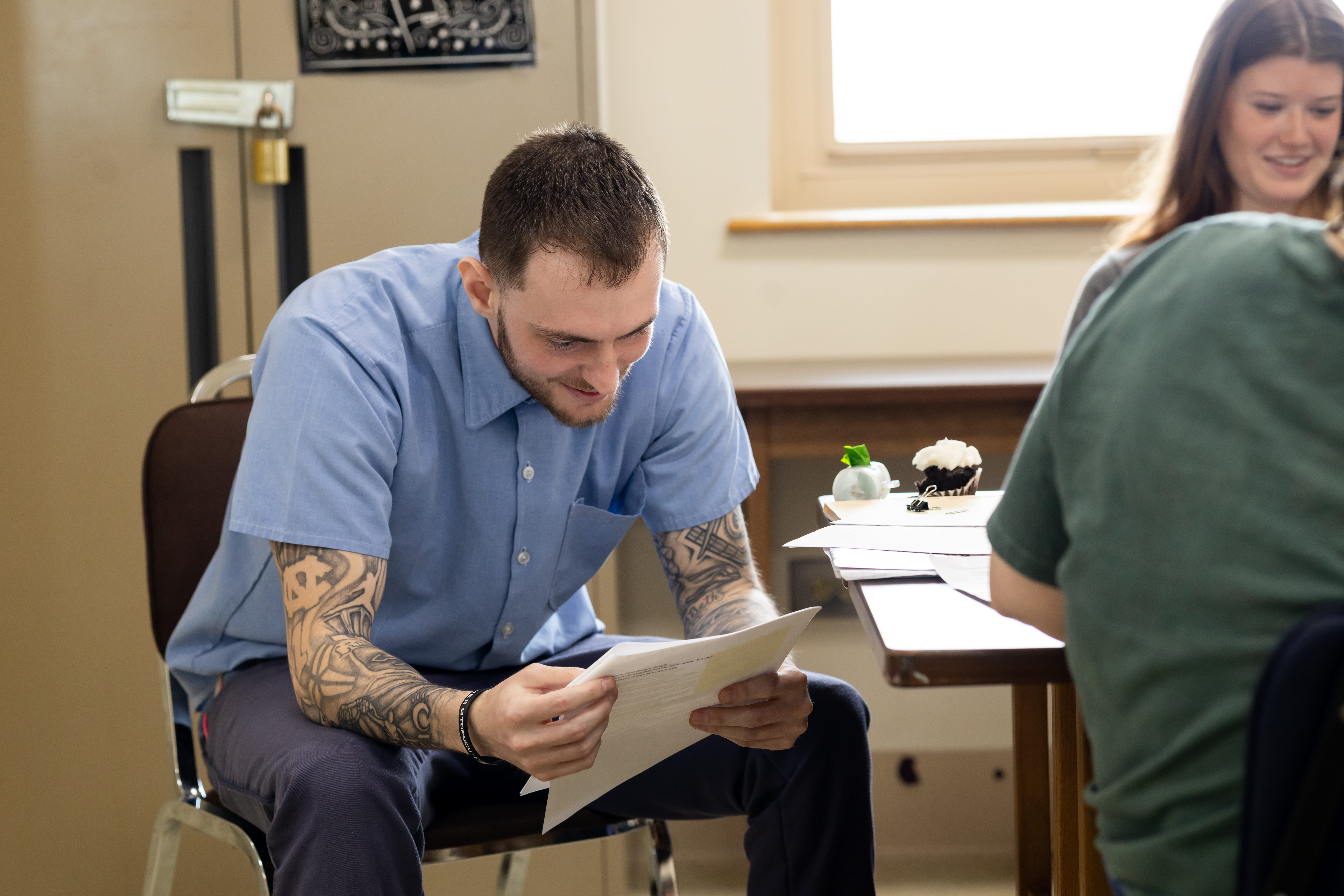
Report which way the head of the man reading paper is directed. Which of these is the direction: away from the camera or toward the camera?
toward the camera

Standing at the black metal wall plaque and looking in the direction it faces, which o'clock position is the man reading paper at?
The man reading paper is roughly at 12 o'clock from the black metal wall plaque.

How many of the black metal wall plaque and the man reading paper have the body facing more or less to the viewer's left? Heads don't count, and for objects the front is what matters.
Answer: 0

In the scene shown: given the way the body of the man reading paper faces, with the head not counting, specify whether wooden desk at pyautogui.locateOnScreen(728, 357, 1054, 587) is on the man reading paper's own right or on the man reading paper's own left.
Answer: on the man reading paper's own left

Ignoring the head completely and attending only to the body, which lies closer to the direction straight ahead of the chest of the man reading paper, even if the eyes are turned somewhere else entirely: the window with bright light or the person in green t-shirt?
the person in green t-shirt

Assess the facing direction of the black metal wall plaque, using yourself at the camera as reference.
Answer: facing the viewer
